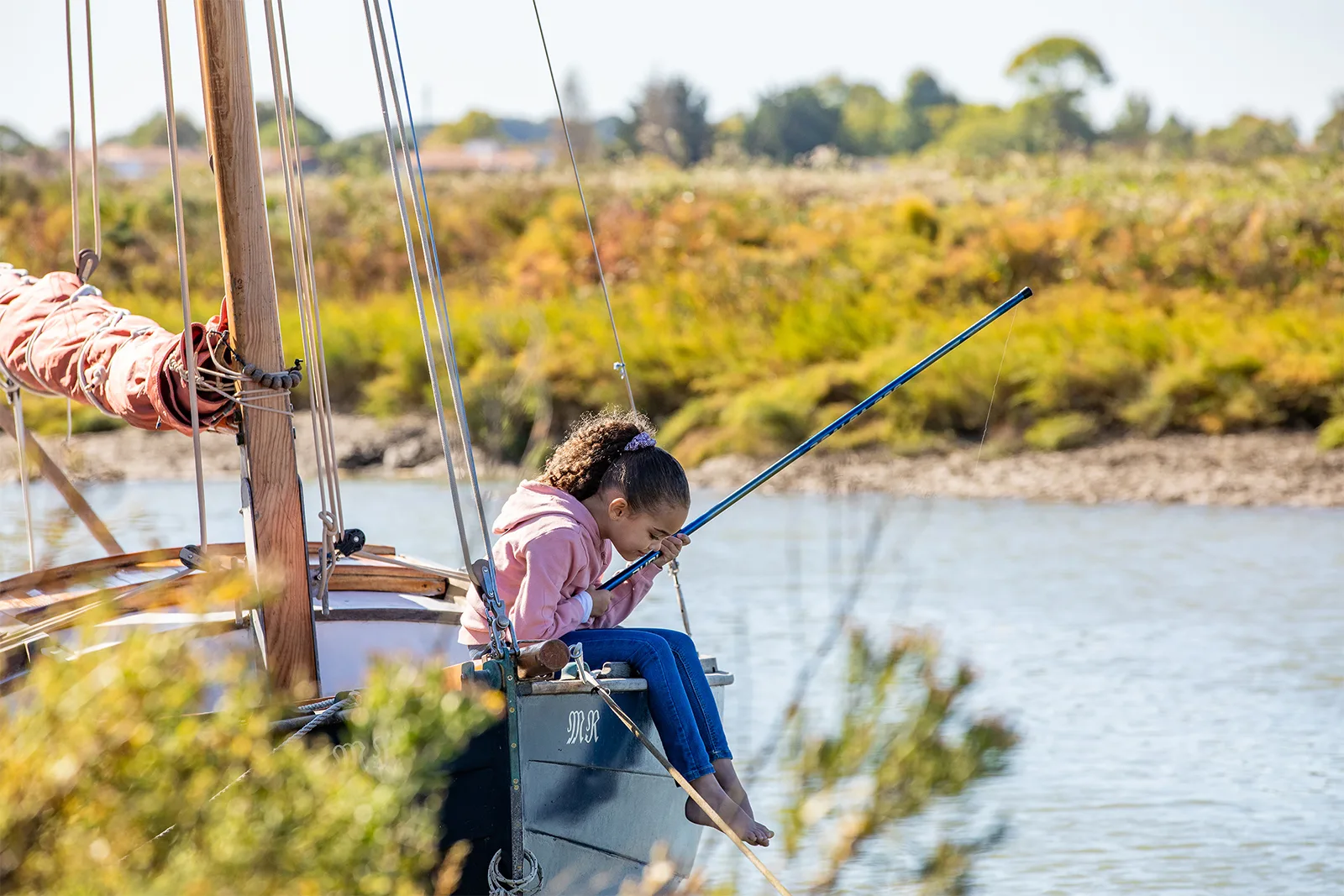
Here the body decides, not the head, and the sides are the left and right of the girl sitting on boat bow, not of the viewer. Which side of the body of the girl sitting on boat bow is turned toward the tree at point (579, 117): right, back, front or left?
left

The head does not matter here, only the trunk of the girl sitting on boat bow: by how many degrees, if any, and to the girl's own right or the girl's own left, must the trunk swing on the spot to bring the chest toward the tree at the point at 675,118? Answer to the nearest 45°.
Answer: approximately 90° to the girl's own left

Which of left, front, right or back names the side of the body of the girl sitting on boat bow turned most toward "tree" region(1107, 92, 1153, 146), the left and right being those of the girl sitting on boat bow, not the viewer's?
left

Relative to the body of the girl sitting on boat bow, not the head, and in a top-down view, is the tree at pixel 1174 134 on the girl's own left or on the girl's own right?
on the girl's own left

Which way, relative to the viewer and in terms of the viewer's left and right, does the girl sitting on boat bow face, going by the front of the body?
facing to the right of the viewer

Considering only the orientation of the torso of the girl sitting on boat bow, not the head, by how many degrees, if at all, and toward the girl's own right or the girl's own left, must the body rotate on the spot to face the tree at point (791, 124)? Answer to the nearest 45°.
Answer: approximately 90° to the girl's own left

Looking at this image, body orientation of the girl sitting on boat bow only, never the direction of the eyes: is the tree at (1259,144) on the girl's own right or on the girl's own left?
on the girl's own left
